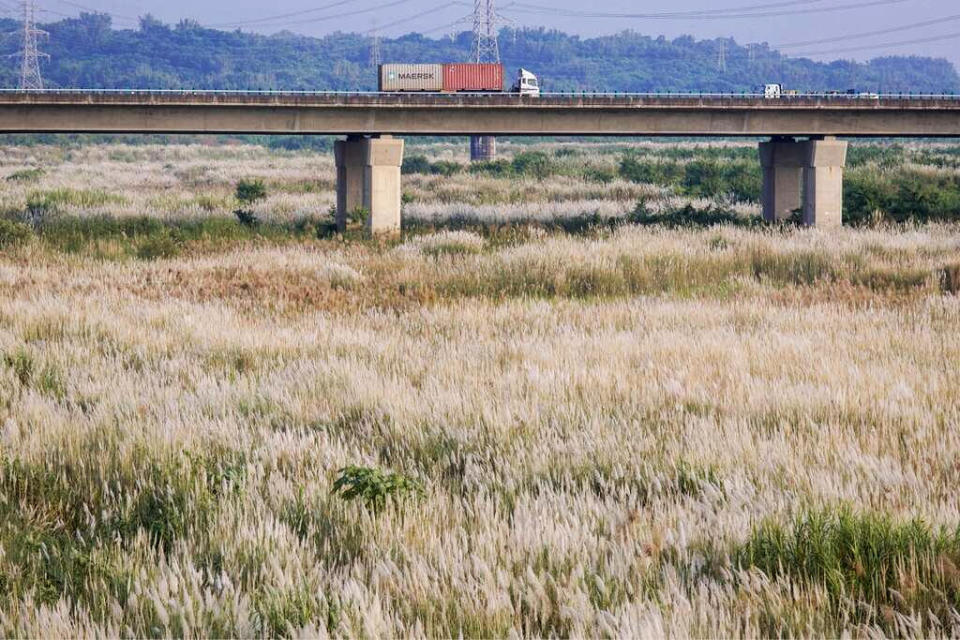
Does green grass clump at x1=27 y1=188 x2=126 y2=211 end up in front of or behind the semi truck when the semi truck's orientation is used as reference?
behind

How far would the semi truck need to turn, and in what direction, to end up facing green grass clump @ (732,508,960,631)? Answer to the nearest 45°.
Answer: approximately 90° to its right

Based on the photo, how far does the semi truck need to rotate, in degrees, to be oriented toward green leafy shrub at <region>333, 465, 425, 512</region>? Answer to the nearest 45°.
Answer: approximately 90° to its right

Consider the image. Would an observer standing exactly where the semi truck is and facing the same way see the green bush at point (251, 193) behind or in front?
behind

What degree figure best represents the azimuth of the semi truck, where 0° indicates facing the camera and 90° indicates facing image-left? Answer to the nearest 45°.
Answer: approximately 270°

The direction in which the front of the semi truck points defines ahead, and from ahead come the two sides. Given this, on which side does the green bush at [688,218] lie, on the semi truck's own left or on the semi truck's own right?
on the semi truck's own right
